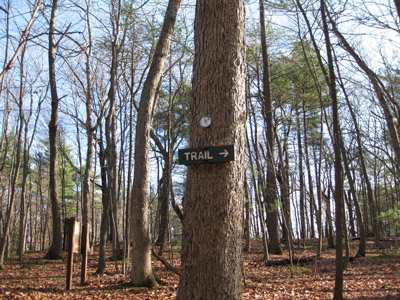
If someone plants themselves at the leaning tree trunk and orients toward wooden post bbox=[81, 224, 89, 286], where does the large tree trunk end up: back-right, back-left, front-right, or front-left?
back-left

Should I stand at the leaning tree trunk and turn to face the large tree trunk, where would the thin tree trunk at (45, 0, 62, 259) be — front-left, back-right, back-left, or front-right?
back-right

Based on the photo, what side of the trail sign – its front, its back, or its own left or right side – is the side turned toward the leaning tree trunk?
back

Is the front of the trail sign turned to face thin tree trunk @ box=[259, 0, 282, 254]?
no

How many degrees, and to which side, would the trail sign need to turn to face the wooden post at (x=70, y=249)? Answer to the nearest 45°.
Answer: approximately 135° to its right

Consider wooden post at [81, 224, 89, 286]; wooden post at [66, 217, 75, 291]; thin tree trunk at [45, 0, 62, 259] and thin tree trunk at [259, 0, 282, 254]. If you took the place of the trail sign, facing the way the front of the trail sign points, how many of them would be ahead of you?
0

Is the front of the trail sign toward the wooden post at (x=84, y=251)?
no

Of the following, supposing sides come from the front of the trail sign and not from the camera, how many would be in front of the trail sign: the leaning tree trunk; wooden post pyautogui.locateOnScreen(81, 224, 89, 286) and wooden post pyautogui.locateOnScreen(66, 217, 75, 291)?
0

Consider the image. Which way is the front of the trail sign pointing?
toward the camera

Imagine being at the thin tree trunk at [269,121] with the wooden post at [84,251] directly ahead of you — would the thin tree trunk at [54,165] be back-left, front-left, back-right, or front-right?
front-right

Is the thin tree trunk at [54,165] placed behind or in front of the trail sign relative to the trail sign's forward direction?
behind

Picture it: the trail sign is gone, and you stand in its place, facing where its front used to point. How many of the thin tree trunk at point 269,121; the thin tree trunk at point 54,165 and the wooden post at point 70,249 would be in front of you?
0
